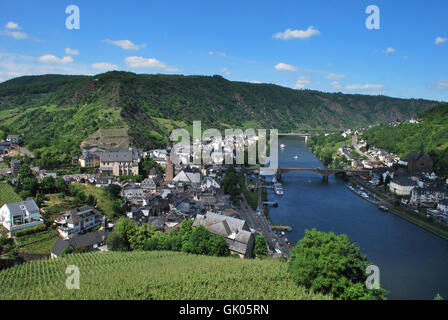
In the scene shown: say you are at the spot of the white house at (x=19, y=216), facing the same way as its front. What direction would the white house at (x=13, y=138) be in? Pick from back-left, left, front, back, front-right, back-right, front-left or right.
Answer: back-left

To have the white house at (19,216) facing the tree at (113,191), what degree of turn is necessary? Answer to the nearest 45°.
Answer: approximately 90° to its left

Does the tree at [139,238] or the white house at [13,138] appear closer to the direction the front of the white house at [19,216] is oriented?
the tree

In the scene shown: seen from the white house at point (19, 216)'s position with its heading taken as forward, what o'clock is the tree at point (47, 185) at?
The tree is roughly at 8 o'clock from the white house.

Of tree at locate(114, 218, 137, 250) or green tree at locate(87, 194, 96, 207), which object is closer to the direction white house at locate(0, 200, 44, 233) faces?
the tree

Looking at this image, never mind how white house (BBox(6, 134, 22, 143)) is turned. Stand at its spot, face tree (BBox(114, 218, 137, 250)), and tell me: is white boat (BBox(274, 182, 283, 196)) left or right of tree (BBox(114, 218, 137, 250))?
left

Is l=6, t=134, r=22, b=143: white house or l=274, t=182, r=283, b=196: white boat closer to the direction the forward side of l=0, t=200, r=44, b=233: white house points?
the white boat

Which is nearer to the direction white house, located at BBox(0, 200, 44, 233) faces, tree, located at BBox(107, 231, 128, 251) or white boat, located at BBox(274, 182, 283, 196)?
the tree

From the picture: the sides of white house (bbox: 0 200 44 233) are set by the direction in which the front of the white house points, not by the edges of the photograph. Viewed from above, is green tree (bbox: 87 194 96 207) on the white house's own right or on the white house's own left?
on the white house's own left

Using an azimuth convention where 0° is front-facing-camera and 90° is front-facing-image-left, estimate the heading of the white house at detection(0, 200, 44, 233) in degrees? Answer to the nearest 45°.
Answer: approximately 315°

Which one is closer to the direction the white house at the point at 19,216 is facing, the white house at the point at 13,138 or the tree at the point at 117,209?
the tree
